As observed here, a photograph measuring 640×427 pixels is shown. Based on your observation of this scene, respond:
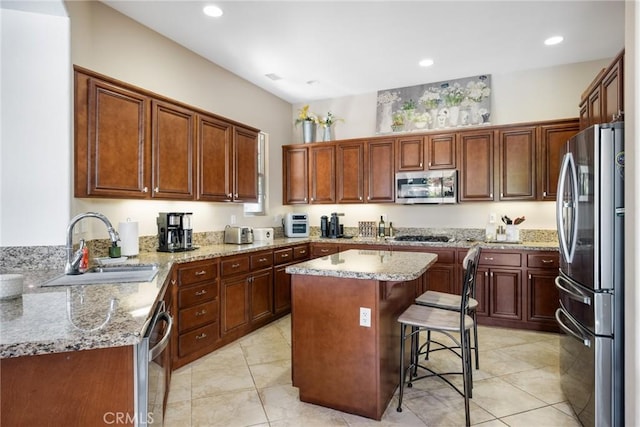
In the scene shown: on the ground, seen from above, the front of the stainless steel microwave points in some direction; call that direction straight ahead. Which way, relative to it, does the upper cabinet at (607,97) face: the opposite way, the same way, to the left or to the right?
to the right

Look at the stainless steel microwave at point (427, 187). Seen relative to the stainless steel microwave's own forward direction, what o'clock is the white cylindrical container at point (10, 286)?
The white cylindrical container is roughly at 1 o'clock from the stainless steel microwave.

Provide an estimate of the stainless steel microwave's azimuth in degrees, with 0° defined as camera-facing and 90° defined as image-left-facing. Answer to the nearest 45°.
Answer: approximately 0°

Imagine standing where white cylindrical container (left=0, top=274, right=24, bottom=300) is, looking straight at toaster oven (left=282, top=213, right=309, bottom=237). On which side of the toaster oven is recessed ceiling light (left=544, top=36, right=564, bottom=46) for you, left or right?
right

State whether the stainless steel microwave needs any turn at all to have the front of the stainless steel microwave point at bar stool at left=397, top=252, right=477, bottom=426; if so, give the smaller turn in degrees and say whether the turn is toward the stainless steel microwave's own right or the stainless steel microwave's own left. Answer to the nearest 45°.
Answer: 0° — it already faces it

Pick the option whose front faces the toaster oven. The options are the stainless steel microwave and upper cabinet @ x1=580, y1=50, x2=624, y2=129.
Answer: the upper cabinet

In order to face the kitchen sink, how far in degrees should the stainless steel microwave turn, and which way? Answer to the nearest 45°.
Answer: approximately 45° to its right

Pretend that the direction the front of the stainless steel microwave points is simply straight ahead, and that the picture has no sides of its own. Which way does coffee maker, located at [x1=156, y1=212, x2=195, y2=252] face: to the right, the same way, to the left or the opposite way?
to the left

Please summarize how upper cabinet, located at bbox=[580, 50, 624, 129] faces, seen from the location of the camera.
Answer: facing to the left of the viewer

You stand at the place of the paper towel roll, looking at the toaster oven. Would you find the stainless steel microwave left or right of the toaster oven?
right
